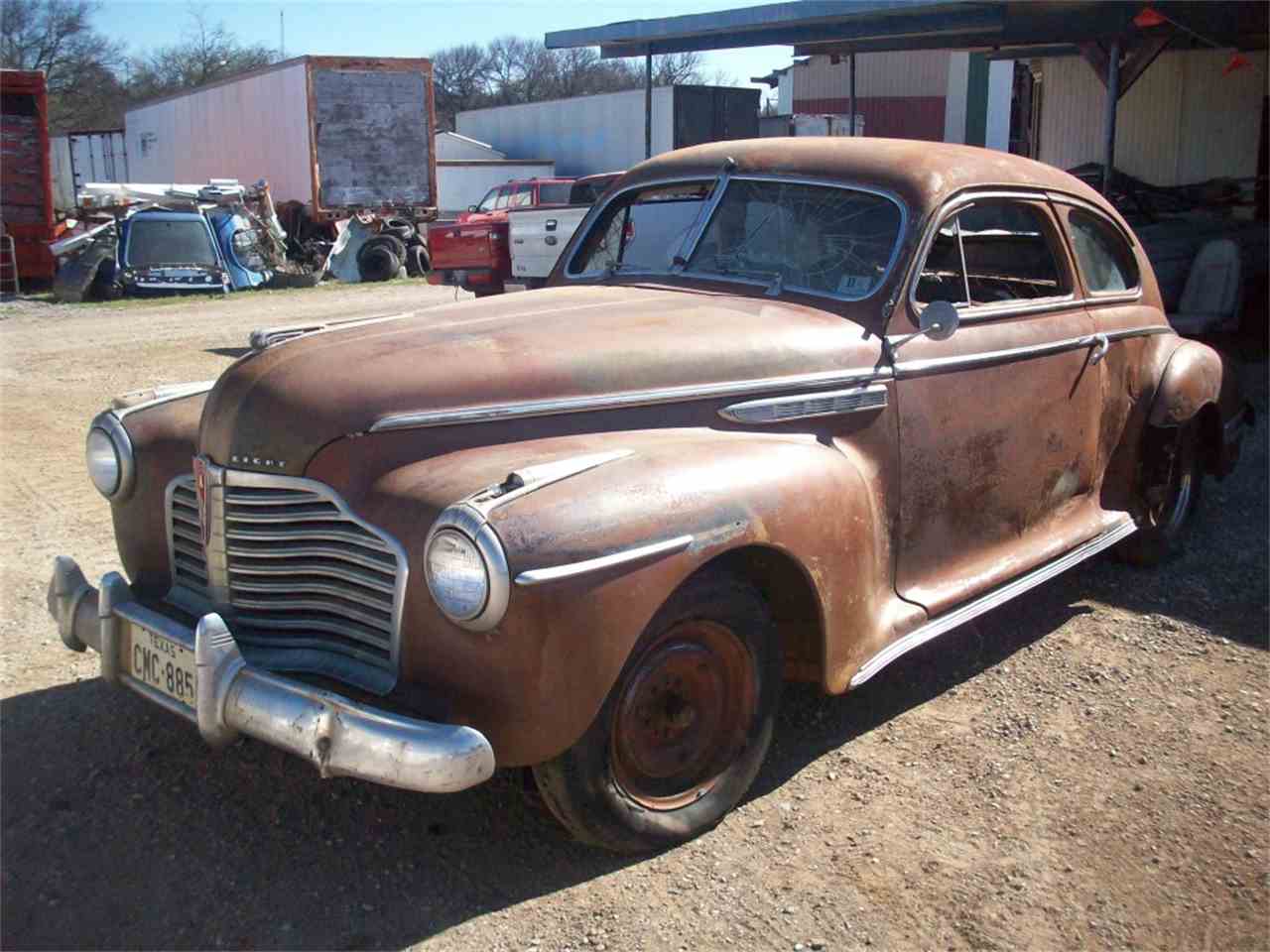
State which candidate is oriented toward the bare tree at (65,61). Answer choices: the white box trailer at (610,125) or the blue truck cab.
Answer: the white box trailer

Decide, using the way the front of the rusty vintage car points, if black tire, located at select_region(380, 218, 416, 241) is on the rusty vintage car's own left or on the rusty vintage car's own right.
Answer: on the rusty vintage car's own right

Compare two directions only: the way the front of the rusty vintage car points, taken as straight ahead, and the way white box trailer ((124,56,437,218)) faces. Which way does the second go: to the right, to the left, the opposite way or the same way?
to the right

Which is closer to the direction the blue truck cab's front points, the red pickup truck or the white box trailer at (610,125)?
the red pickup truck

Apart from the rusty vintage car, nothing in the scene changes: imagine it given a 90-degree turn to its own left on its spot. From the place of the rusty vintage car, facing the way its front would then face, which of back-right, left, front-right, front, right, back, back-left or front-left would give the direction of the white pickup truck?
back-left

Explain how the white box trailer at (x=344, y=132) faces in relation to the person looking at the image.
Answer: facing away from the viewer and to the left of the viewer

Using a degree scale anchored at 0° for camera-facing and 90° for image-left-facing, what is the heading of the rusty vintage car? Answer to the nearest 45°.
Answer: approximately 45°

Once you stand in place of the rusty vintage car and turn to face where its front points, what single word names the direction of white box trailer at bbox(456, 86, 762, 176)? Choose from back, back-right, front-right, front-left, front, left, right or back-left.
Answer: back-right

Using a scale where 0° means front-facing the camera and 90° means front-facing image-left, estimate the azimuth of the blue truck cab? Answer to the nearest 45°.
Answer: approximately 45°

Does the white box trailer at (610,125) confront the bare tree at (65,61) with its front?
yes
